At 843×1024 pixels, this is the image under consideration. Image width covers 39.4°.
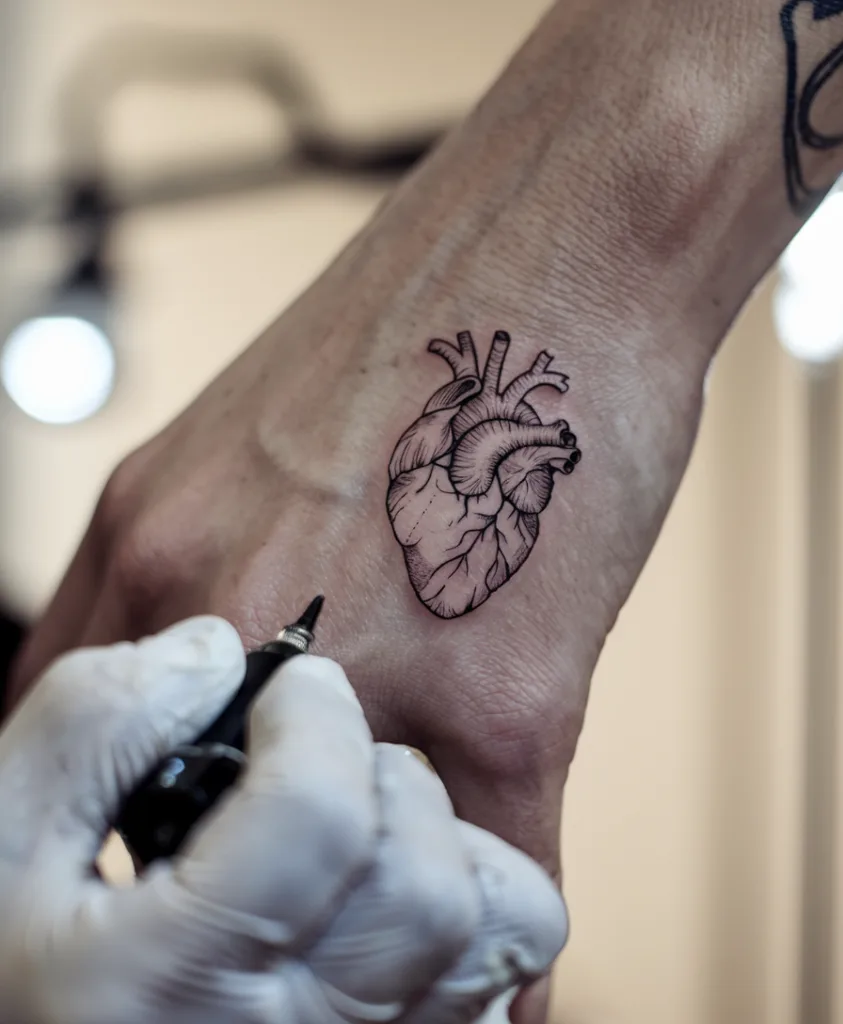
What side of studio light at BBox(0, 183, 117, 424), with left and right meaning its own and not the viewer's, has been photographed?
front
